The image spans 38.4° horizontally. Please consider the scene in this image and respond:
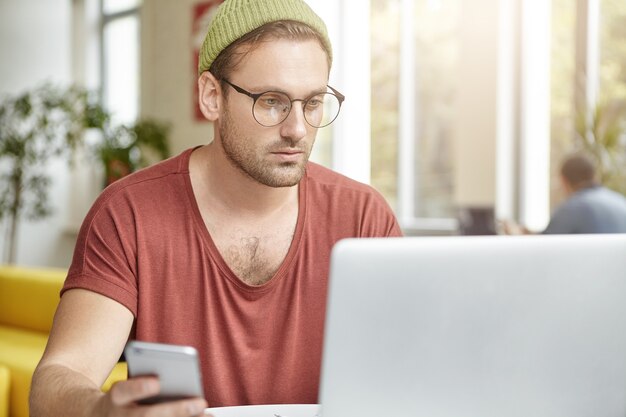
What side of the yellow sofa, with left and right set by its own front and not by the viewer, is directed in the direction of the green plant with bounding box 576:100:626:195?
left

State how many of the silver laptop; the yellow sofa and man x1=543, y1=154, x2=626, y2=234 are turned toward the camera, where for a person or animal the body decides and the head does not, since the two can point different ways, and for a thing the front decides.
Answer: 1

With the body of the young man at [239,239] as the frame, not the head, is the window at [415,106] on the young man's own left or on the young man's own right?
on the young man's own left

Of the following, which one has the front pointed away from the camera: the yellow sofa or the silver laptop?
the silver laptop

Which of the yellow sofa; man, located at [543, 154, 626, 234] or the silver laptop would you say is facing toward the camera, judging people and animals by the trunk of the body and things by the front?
the yellow sofa

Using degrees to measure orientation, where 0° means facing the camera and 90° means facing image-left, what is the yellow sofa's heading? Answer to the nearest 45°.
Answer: approximately 0°

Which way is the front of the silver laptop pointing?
away from the camera

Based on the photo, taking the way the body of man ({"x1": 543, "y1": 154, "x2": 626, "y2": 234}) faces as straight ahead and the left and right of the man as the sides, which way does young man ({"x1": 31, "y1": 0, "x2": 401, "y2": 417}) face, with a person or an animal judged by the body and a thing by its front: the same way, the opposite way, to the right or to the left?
the opposite way

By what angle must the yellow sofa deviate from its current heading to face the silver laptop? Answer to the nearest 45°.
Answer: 0° — it already faces it

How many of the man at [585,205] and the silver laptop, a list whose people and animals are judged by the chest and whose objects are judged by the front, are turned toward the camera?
0

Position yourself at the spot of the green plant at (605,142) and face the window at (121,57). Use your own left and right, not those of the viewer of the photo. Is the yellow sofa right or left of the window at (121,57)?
left
